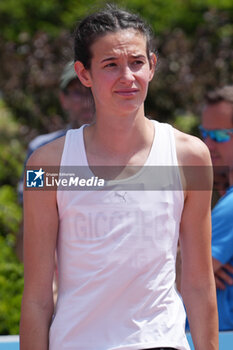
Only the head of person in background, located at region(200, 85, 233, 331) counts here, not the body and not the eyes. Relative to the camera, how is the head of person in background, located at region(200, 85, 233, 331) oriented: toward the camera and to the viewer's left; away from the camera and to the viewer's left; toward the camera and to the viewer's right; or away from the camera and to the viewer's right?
toward the camera and to the viewer's left

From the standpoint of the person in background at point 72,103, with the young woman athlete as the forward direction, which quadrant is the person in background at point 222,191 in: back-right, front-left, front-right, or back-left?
front-left

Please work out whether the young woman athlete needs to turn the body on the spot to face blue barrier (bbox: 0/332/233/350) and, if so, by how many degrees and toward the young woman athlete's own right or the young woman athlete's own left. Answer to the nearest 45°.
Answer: approximately 135° to the young woman athlete's own left

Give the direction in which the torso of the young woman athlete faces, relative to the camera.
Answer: toward the camera

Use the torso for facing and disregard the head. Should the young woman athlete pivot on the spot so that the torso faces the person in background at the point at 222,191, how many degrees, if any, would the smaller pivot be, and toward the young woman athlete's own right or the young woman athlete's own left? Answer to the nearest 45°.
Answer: approximately 135° to the young woman athlete's own left

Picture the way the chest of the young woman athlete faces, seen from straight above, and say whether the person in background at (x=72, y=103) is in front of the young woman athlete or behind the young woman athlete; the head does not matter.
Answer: behind
